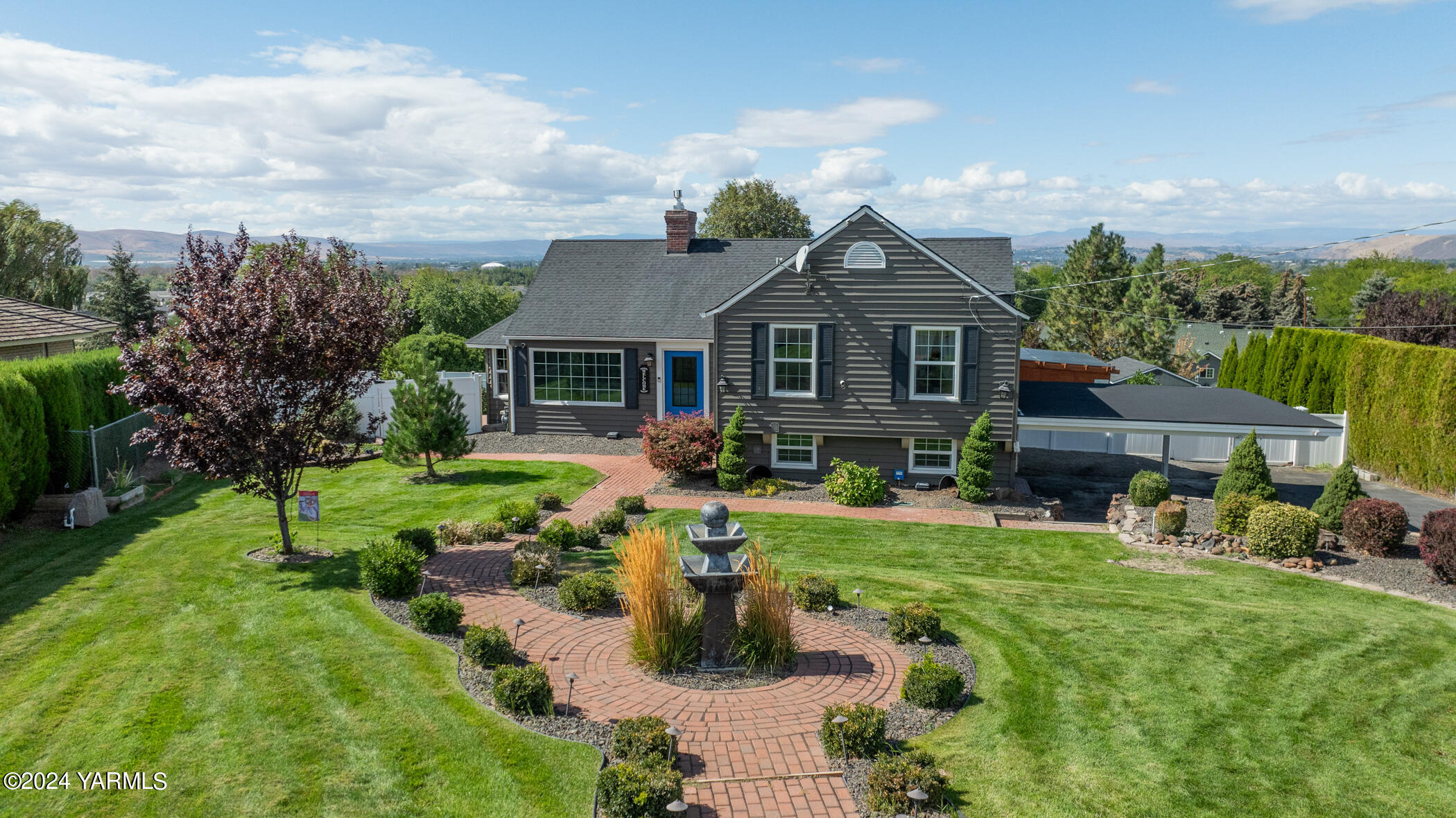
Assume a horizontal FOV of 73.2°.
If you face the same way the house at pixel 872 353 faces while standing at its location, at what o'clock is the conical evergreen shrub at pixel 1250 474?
The conical evergreen shrub is roughly at 10 o'clock from the house.

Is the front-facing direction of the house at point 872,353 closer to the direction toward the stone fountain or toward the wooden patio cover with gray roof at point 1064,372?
the stone fountain

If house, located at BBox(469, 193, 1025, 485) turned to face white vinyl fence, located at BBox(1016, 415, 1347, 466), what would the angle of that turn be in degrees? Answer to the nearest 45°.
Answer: approximately 135° to its left

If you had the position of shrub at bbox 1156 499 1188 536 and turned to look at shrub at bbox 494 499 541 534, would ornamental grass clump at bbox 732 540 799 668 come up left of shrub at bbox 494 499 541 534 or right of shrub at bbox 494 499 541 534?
left

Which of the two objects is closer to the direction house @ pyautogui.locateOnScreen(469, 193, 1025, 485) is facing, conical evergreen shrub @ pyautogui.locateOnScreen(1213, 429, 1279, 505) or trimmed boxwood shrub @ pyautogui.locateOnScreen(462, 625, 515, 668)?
the trimmed boxwood shrub

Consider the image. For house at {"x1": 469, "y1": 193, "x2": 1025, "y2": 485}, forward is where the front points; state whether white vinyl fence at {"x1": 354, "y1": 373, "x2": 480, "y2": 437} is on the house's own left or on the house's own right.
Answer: on the house's own right

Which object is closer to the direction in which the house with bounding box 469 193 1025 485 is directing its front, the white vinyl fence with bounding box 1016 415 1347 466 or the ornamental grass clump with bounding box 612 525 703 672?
the ornamental grass clump

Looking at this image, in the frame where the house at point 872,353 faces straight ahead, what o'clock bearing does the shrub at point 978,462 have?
The shrub is roughly at 10 o'clock from the house.

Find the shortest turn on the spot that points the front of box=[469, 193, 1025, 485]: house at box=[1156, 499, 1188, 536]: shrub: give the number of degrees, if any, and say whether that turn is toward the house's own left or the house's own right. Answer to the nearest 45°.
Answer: approximately 45° to the house's own left

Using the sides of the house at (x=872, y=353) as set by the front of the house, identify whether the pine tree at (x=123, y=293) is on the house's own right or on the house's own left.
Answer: on the house's own right

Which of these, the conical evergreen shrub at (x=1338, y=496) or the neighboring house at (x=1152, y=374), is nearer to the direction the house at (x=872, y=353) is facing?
the conical evergreen shrub

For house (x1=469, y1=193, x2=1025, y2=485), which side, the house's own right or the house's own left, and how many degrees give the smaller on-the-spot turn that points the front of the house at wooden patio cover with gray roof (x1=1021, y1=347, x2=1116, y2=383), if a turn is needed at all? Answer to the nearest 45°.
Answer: approximately 135° to the house's own left

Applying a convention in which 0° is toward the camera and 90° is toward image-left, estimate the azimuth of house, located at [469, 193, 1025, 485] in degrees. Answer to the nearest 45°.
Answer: approximately 0°

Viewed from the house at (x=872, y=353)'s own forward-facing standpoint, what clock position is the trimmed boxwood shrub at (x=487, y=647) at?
The trimmed boxwood shrub is roughly at 1 o'clock from the house.
